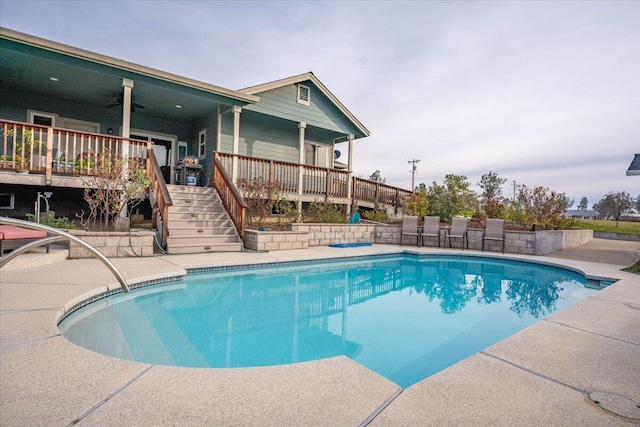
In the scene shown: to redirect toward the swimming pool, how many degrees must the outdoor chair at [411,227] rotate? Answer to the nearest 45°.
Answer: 0° — it already faces it

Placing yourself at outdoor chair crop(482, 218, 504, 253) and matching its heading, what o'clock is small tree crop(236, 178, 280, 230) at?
The small tree is roughly at 2 o'clock from the outdoor chair.

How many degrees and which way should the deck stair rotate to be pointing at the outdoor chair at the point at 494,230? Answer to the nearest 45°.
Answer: approximately 90° to its left

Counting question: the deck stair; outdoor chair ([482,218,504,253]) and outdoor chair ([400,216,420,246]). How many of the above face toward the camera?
3

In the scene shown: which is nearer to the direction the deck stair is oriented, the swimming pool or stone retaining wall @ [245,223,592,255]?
the swimming pool

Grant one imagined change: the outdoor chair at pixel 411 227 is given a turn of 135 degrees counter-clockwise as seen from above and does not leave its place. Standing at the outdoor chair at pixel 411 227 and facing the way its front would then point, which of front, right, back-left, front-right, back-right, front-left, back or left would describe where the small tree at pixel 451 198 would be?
front

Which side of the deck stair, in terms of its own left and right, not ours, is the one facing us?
front

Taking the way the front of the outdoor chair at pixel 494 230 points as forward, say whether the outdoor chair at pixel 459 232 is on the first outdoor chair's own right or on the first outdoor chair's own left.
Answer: on the first outdoor chair's own right

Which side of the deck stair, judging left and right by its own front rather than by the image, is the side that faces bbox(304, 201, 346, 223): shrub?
left

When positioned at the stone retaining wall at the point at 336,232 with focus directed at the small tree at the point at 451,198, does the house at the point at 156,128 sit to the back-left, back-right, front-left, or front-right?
back-left

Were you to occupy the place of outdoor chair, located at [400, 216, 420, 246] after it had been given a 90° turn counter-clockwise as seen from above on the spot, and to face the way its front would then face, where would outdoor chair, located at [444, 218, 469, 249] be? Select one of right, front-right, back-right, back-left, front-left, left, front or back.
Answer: front

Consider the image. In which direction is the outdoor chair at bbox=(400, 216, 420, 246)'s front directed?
toward the camera

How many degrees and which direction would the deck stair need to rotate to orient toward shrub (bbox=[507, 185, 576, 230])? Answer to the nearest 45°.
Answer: approximately 90° to its left

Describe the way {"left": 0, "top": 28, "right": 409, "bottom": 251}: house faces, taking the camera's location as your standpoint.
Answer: facing the viewer and to the right of the viewer
